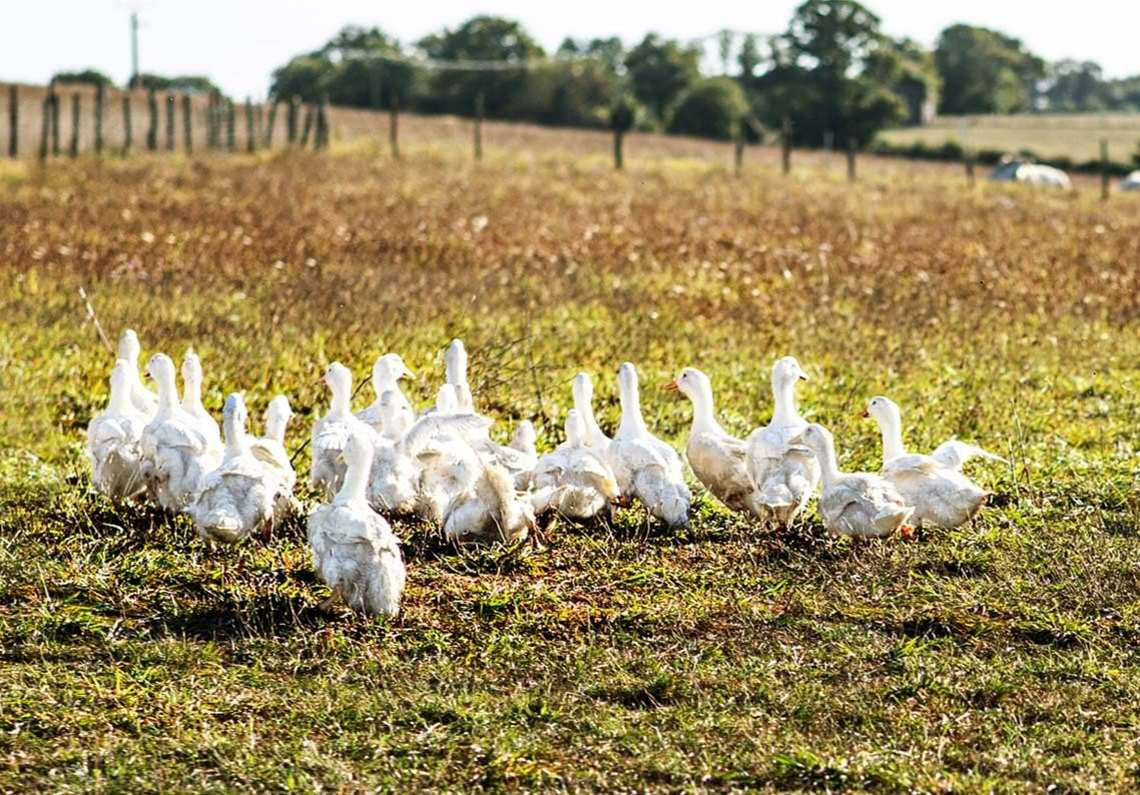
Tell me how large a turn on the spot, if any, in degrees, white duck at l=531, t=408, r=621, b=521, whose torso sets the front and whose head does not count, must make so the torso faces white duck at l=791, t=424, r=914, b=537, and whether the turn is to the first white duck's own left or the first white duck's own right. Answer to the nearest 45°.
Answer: approximately 90° to the first white duck's own right

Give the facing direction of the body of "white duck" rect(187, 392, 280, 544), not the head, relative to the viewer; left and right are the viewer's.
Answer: facing away from the viewer

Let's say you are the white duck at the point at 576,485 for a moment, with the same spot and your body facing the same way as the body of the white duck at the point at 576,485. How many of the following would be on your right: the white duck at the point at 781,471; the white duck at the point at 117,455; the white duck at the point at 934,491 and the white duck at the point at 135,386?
2

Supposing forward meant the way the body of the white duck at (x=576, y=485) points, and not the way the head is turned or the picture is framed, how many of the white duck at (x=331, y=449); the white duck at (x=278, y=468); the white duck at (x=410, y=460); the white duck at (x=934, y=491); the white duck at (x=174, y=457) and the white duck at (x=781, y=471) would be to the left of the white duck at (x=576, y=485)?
4

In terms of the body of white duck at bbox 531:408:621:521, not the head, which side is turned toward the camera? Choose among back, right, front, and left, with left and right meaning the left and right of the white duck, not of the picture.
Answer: back

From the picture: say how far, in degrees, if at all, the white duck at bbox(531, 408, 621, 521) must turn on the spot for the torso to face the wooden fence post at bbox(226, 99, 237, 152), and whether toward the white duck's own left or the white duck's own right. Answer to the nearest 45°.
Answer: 0° — it already faces it

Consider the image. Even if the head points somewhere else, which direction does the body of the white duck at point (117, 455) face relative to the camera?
away from the camera
